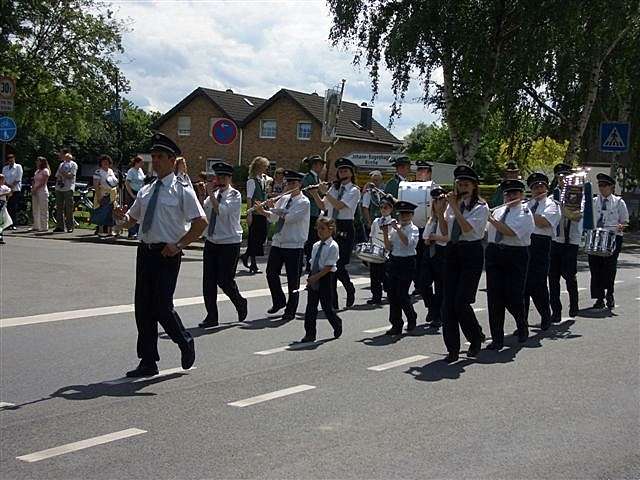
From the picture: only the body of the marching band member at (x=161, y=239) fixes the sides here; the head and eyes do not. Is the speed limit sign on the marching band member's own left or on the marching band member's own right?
on the marching band member's own right

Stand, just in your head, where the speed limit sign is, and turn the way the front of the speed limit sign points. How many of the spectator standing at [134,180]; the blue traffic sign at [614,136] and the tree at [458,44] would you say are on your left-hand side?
3

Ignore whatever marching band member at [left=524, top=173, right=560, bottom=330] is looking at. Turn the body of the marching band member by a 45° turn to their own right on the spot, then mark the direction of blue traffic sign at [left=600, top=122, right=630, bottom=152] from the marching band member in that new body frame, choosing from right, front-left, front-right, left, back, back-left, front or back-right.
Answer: right

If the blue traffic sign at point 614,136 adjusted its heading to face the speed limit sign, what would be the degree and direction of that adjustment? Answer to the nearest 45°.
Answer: approximately 45° to its right

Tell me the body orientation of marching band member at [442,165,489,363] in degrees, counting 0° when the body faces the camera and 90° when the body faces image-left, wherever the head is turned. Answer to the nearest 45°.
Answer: approximately 45°

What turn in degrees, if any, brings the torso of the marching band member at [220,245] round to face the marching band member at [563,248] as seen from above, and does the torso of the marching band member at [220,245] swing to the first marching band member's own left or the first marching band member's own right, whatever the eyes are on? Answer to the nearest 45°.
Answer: approximately 135° to the first marching band member's own left

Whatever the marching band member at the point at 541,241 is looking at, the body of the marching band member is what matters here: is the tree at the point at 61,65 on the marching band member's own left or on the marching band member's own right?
on the marching band member's own right

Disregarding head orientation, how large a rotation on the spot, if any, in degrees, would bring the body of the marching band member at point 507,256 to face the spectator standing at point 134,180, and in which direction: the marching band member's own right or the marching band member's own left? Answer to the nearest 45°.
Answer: approximately 90° to the marching band member's own right

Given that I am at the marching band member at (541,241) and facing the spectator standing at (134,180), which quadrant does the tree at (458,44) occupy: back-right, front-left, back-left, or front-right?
front-right

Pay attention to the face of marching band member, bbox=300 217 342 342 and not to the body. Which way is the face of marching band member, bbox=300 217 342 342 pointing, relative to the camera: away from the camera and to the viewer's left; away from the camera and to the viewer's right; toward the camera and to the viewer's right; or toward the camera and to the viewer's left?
toward the camera and to the viewer's left

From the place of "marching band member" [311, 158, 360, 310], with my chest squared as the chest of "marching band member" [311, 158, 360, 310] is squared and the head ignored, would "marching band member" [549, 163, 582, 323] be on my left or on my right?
on my left

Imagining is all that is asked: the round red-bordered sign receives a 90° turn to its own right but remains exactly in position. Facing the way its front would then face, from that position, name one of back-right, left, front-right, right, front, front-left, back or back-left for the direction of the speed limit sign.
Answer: front

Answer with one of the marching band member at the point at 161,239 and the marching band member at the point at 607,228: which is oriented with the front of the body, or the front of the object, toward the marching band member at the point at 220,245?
the marching band member at the point at 607,228

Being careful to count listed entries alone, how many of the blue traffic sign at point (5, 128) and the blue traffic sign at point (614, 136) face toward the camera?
2

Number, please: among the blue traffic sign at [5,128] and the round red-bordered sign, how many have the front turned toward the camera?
2

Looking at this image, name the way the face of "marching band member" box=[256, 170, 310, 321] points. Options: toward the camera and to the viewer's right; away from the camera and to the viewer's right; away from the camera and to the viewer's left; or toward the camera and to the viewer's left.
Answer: toward the camera and to the viewer's left

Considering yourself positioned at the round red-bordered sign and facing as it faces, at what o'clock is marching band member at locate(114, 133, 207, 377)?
The marching band member is roughly at 12 o'clock from the round red-bordered sign.

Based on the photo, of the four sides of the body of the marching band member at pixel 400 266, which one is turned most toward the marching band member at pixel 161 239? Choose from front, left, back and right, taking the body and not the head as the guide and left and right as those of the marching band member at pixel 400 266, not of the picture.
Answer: front

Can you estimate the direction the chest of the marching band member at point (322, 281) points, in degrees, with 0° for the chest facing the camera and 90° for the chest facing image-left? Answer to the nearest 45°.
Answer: approximately 45°
